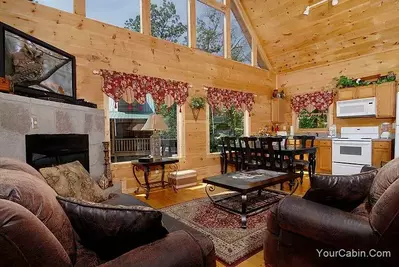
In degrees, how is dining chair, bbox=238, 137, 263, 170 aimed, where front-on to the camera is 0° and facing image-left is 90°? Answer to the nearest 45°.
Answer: approximately 180°

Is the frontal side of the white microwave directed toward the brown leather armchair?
yes

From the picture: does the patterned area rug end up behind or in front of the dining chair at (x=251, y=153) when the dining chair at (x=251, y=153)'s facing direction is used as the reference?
behind

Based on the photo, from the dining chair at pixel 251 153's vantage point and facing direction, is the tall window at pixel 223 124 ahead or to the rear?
ahead

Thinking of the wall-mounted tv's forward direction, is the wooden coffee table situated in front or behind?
in front

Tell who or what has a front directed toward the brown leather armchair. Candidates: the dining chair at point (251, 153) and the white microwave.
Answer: the white microwave

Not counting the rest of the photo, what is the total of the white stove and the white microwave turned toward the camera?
2

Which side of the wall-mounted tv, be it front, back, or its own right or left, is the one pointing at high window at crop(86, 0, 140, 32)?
left

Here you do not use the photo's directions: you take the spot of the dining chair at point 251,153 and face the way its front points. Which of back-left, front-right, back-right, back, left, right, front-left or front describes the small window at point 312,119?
front-right

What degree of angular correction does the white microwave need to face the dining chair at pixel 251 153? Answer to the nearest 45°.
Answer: approximately 45° to its right
